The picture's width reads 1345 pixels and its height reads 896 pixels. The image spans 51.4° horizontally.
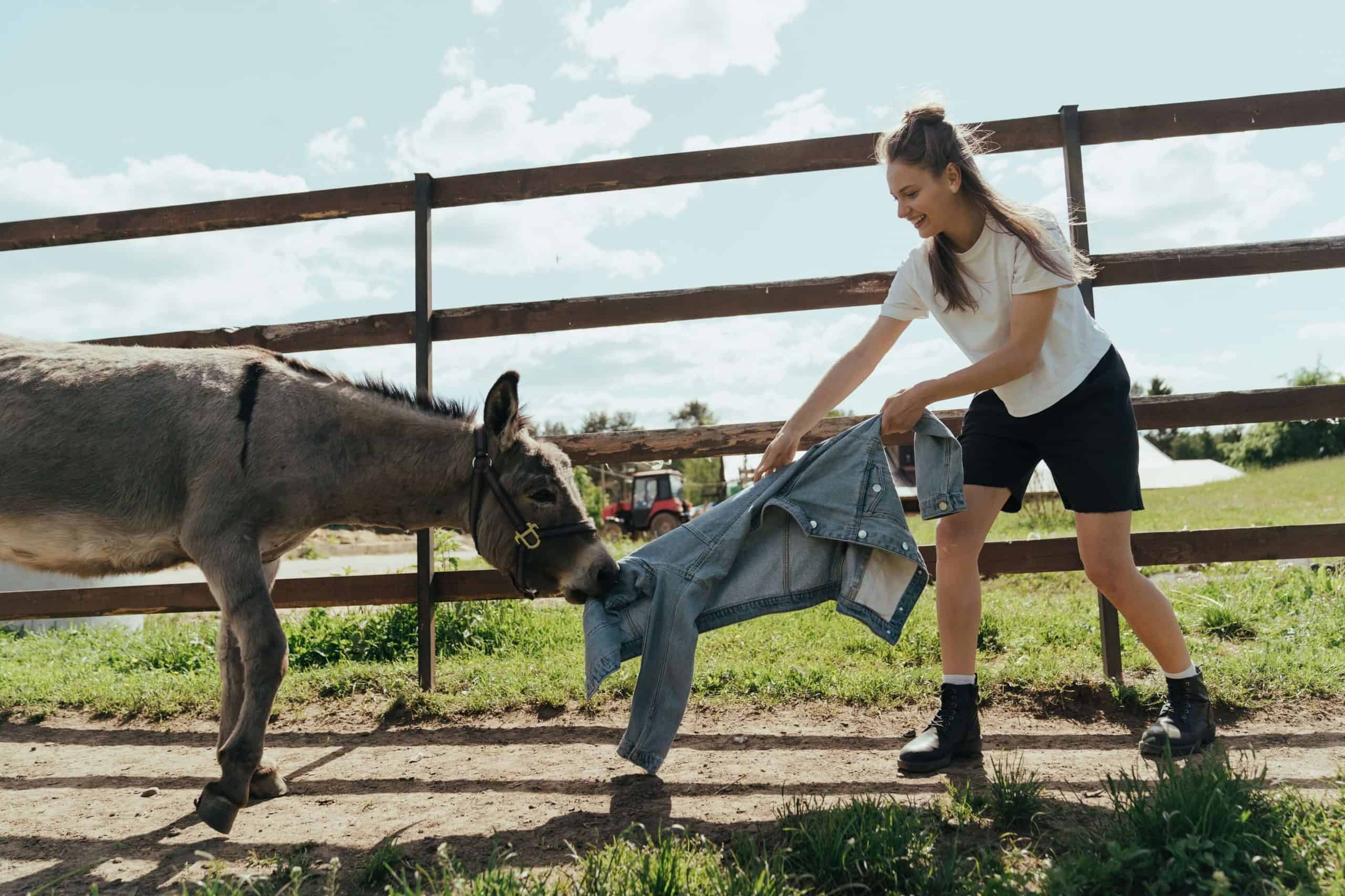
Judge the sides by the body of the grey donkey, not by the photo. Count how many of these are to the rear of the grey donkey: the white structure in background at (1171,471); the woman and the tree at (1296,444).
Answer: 0

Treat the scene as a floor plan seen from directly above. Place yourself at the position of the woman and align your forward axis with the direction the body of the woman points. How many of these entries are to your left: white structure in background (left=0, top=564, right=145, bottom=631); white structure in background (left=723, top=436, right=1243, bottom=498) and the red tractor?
0

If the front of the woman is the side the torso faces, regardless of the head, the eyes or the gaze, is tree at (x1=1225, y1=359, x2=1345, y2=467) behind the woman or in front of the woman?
behind

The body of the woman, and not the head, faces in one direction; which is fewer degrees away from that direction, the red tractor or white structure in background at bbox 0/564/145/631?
the white structure in background

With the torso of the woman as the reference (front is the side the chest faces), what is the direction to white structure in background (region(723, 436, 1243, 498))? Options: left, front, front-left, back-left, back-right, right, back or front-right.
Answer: back-right

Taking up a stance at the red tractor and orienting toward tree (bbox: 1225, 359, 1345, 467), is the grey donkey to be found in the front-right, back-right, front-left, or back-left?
back-right

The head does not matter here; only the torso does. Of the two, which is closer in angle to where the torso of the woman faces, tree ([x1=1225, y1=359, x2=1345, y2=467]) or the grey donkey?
the grey donkey

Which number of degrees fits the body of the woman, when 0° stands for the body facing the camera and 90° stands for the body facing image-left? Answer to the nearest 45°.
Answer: approximately 45°

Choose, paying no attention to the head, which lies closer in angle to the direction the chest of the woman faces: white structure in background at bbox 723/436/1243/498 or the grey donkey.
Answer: the grey donkey

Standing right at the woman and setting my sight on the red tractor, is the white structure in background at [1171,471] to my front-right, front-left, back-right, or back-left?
front-right

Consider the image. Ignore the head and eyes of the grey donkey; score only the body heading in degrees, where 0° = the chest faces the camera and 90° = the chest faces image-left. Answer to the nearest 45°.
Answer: approximately 270°

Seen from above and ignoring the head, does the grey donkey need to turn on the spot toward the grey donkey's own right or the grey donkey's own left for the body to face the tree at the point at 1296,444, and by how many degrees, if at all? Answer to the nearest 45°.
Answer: approximately 45° to the grey donkey's own left

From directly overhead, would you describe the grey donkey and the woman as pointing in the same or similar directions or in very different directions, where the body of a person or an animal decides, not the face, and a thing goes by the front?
very different directions

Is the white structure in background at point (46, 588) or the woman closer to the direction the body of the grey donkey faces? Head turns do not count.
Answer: the woman

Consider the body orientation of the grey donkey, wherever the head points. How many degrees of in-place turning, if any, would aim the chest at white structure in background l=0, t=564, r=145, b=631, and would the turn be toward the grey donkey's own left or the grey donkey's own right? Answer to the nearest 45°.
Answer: approximately 90° to the grey donkey's own left
